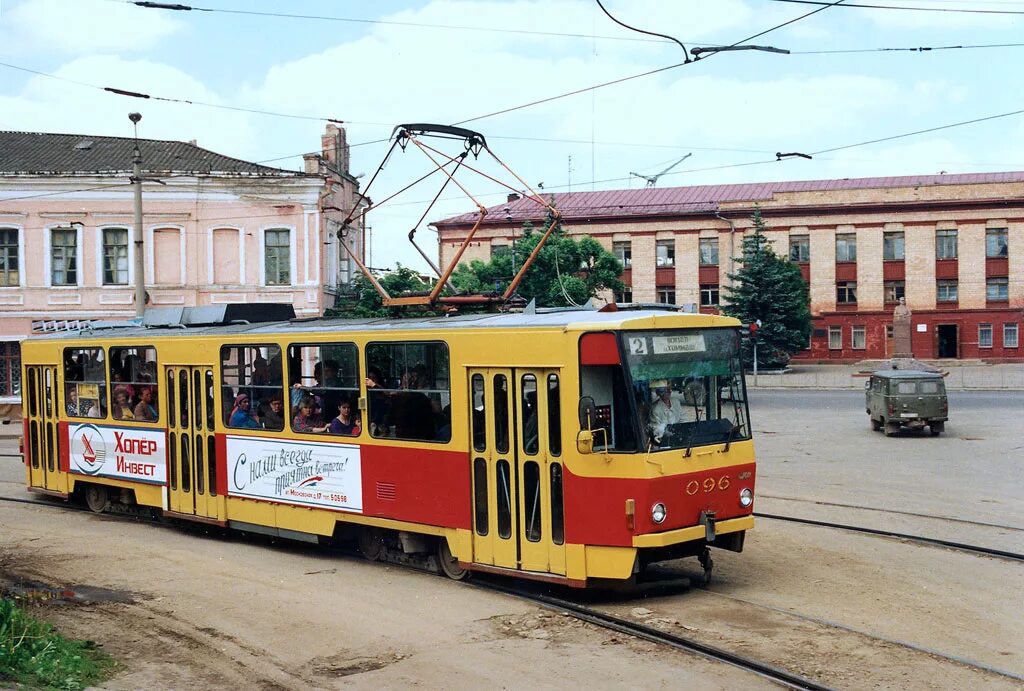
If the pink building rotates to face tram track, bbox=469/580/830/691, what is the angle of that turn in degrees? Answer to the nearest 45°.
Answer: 0° — it already faces it

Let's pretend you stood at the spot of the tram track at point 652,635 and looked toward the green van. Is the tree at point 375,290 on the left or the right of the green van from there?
left

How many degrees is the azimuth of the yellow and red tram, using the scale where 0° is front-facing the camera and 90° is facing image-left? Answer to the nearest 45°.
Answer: approximately 315°

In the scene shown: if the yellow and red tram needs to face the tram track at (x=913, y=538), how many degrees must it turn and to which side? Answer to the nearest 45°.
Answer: approximately 45° to its left

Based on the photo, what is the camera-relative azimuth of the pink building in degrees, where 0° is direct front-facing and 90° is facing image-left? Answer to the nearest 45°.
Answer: approximately 0°
